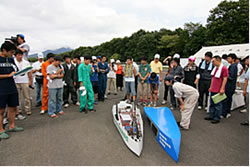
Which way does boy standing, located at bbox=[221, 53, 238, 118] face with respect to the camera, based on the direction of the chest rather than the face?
to the viewer's left

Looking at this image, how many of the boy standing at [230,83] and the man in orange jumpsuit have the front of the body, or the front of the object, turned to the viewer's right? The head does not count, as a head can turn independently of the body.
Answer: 1

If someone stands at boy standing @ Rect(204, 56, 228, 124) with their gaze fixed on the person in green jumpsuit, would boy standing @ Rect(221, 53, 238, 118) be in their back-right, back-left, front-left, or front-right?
back-right

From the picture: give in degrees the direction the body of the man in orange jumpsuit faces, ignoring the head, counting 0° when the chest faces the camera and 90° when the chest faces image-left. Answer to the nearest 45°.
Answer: approximately 270°

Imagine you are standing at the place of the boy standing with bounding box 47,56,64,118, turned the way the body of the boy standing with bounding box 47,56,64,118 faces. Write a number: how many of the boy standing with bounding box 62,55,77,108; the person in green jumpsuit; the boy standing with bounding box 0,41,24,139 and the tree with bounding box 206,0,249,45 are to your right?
1

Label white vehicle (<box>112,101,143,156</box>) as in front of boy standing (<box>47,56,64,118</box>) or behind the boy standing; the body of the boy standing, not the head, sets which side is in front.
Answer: in front

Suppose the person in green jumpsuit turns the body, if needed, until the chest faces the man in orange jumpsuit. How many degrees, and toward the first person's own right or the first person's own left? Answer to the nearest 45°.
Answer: approximately 135° to the first person's own right

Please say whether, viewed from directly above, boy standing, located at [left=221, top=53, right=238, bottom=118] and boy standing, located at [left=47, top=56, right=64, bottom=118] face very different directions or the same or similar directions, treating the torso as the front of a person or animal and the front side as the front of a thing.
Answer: very different directions
